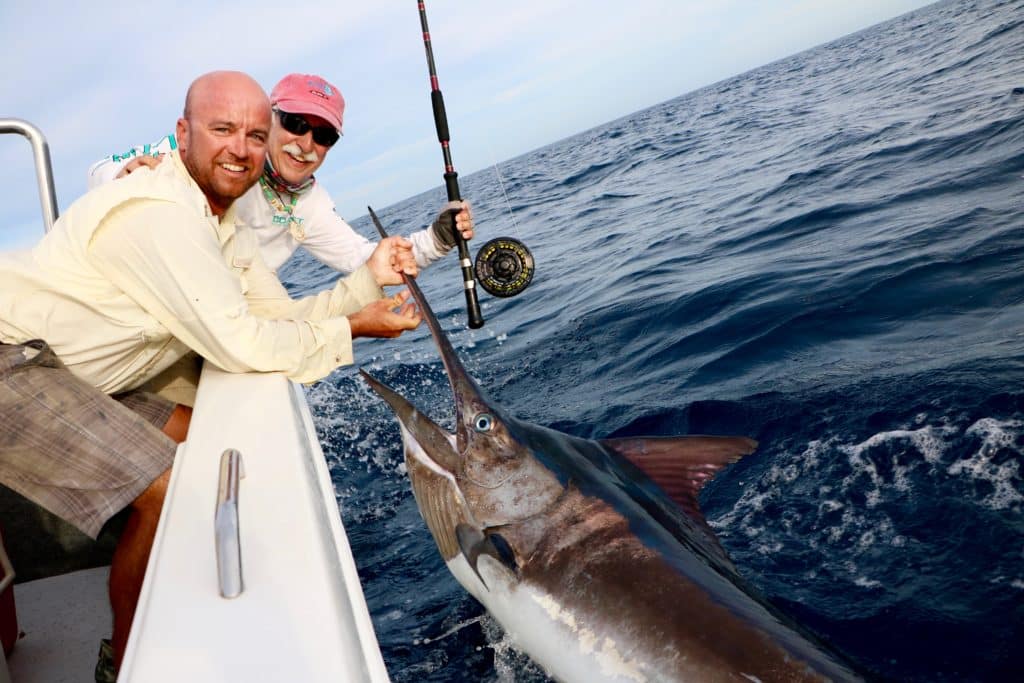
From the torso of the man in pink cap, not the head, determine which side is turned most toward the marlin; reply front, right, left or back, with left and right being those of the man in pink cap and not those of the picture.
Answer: front

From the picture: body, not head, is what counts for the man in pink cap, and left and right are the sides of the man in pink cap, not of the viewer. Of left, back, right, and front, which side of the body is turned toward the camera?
front

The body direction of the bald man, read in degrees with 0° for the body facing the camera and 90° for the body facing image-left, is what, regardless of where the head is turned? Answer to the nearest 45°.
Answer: approximately 270°

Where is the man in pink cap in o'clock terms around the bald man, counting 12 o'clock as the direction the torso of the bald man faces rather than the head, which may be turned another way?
The man in pink cap is roughly at 10 o'clock from the bald man.

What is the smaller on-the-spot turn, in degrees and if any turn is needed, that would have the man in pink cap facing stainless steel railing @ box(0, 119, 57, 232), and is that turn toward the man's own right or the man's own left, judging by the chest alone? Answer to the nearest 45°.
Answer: approximately 90° to the man's own right
